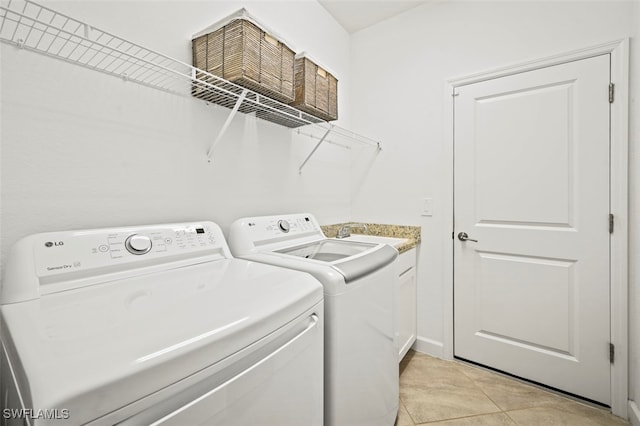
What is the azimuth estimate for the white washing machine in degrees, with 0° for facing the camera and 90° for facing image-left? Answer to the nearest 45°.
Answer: approximately 315°

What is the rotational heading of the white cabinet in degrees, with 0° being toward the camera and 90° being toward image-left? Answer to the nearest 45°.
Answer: approximately 270°

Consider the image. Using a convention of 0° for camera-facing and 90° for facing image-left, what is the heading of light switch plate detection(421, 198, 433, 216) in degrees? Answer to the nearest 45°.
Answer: approximately 0°

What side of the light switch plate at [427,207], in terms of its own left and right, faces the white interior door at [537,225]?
left

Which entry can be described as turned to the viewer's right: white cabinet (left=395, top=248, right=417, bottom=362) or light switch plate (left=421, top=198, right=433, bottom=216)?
the white cabinet

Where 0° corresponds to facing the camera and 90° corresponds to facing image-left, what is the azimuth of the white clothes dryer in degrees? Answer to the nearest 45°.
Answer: approximately 315°

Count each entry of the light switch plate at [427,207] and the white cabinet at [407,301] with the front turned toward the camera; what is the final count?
1

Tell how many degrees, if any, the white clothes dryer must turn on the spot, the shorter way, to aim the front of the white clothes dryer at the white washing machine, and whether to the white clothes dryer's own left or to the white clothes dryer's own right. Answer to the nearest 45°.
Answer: approximately 45° to the white clothes dryer's own left

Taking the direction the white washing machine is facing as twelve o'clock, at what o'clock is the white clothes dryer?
The white clothes dryer is roughly at 3 o'clock from the white washing machine.
